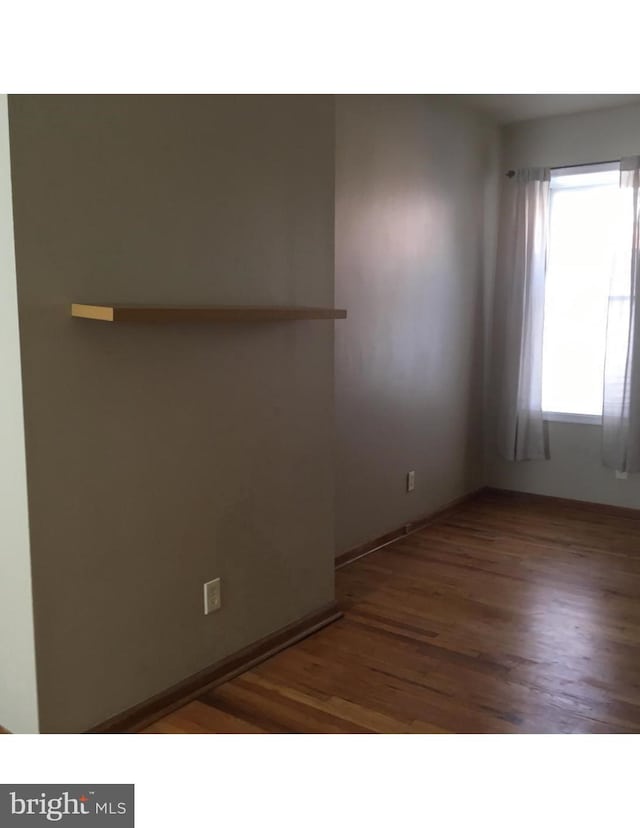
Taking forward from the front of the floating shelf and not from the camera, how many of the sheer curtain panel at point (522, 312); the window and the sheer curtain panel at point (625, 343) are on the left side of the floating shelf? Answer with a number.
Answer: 3

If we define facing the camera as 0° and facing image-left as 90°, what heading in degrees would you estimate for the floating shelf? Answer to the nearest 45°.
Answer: approximately 315°

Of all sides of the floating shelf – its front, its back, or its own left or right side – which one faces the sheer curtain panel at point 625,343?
left

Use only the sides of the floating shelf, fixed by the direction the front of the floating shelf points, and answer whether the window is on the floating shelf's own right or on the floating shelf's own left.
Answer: on the floating shelf's own left

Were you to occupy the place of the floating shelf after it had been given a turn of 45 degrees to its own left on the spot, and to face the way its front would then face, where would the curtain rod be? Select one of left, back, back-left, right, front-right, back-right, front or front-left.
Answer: front-left
